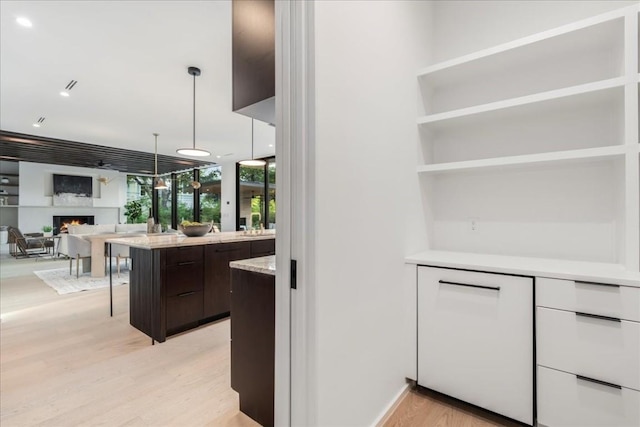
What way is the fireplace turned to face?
toward the camera

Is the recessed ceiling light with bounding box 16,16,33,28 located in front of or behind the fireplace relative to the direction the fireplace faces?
in front

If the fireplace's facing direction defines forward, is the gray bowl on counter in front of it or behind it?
in front

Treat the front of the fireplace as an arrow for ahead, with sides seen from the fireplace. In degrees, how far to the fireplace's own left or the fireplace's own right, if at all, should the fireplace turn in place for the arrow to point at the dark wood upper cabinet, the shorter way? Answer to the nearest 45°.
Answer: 0° — it already faces it

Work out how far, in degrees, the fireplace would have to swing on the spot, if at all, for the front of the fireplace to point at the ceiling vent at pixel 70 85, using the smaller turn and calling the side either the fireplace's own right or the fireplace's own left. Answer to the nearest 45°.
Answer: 0° — it already faces it

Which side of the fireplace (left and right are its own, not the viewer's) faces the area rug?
front

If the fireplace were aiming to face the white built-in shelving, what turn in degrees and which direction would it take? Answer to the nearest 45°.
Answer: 0° — it already faces it

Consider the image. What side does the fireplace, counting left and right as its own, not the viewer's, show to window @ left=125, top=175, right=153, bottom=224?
left

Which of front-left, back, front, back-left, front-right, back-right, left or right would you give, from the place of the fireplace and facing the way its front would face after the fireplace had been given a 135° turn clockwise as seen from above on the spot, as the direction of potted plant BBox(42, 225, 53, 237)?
left

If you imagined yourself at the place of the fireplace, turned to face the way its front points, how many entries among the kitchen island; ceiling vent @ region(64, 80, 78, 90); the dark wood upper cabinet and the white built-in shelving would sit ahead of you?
4

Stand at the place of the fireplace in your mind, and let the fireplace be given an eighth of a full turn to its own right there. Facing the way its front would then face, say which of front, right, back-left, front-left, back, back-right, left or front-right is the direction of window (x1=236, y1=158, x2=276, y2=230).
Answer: left

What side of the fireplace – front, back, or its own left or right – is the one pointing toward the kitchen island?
front

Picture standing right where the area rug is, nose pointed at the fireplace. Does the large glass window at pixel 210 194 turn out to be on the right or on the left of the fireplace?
right
